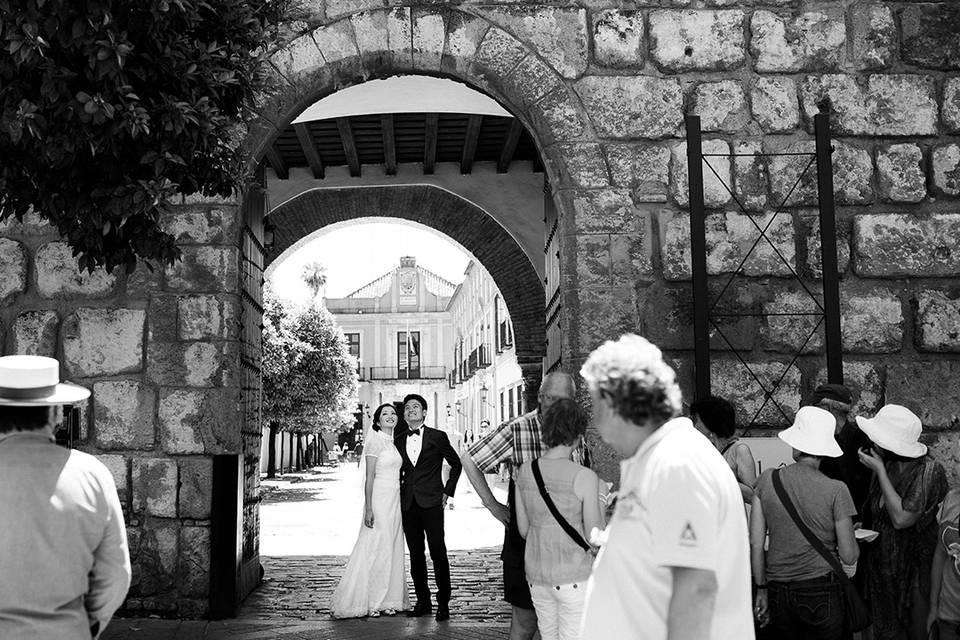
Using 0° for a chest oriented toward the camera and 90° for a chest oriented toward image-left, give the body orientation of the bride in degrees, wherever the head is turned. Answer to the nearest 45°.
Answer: approximately 315°

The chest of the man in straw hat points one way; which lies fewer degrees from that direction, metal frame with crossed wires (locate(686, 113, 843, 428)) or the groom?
the groom

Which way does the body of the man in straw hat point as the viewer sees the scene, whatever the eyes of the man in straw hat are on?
away from the camera

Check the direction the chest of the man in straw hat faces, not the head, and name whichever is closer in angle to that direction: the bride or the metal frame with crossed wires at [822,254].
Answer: the bride

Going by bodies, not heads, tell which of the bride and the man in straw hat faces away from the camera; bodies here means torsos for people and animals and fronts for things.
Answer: the man in straw hat

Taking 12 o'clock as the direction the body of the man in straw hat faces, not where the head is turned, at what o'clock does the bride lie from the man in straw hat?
The bride is roughly at 1 o'clock from the man in straw hat.

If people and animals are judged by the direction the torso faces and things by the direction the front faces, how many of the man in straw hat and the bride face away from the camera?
1

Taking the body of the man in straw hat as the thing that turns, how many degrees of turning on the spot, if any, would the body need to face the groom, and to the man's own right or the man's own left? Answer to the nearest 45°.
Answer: approximately 45° to the man's own right

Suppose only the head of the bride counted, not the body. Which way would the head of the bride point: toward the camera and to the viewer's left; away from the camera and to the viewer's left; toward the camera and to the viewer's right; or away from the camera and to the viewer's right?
toward the camera and to the viewer's right

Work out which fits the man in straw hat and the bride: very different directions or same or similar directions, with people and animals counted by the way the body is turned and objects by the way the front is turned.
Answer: very different directions
